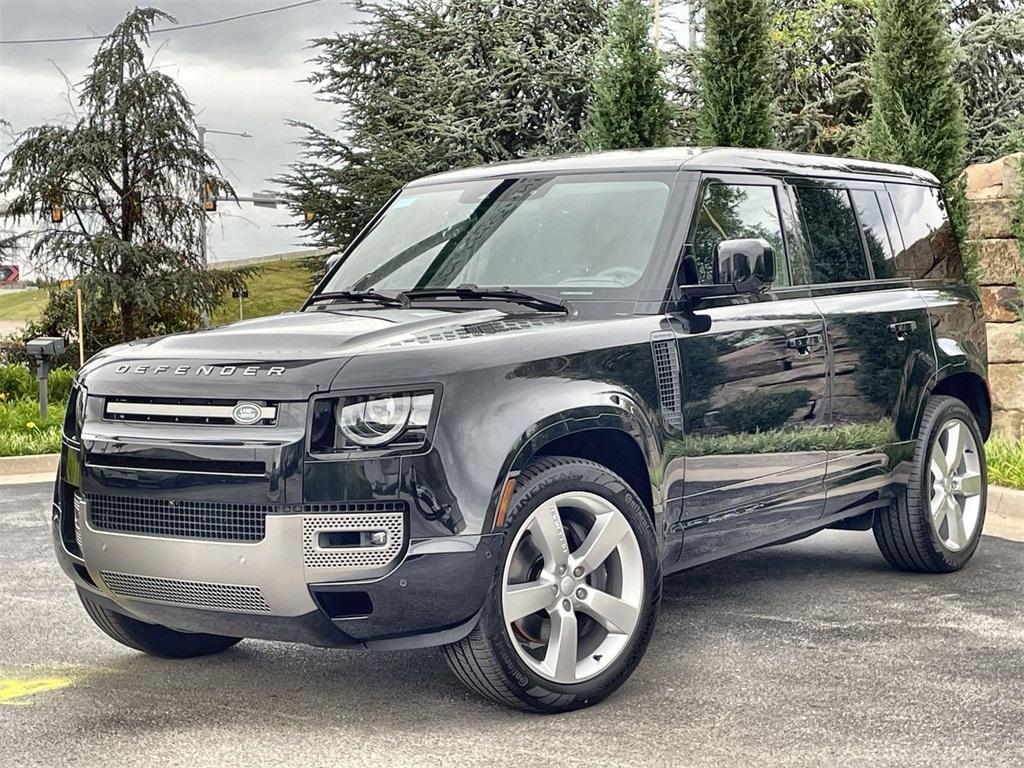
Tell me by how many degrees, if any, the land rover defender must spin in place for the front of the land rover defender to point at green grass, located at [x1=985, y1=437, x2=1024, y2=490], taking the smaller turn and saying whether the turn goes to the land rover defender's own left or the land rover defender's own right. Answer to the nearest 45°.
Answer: approximately 180°

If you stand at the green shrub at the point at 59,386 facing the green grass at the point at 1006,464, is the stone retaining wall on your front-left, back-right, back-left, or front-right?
front-left

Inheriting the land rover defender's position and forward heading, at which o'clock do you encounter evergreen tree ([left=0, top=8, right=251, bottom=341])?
The evergreen tree is roughly at 4 o'clock from the land rover defender.

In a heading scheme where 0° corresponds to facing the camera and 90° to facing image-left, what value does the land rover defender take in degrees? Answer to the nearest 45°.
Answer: approximately 45°

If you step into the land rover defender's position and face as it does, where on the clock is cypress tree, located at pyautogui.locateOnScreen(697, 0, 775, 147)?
The cypress tree is roughly at 5 o'clock from the land rover defender.

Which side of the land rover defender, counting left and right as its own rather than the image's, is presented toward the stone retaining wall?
back

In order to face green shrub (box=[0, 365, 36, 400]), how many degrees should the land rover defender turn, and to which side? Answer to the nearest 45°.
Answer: approximately 90° to its right

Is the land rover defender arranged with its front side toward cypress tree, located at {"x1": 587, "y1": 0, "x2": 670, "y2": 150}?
no

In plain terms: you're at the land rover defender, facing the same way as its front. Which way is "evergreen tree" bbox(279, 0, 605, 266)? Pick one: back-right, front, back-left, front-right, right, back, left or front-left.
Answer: back-right

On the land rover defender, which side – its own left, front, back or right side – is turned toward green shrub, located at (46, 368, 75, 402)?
right
